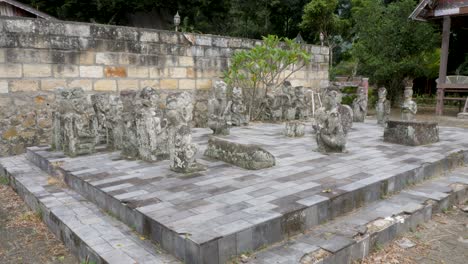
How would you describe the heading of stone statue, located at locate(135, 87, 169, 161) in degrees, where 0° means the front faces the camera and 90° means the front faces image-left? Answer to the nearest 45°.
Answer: approximately 315°

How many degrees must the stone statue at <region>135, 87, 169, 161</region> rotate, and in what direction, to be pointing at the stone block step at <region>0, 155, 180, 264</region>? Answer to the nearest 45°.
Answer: approximately 45° to its right

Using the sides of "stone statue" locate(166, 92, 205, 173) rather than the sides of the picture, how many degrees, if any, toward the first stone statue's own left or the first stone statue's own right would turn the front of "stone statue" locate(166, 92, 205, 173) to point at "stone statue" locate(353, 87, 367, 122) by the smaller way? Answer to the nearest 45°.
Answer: approximately 90° to the first stone statue's own left

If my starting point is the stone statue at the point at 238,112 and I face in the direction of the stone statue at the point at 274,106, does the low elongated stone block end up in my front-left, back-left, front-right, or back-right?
back-right
